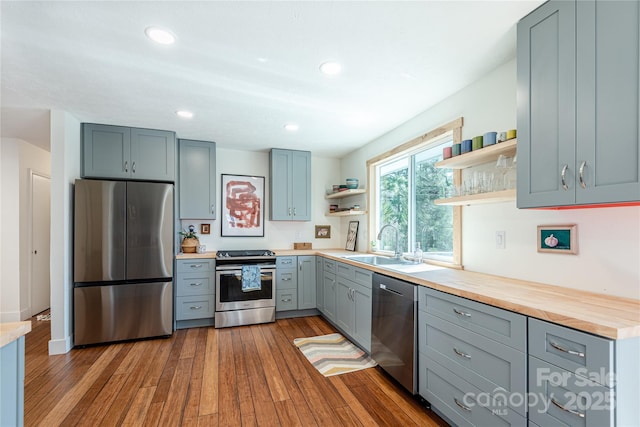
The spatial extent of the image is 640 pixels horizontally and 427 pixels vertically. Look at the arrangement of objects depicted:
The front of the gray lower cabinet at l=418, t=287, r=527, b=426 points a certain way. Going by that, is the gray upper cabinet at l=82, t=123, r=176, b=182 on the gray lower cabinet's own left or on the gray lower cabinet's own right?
on the gray lower cabinet's own right

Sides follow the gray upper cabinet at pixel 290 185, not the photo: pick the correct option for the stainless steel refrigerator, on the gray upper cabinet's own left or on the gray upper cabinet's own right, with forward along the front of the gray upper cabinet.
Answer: on the gray upper cabinet's own right

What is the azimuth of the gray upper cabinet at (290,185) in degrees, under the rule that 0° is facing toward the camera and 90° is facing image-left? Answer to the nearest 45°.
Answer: approximately 0°

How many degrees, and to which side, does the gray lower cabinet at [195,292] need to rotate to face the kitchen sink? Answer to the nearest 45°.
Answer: approximately 45° to its left
